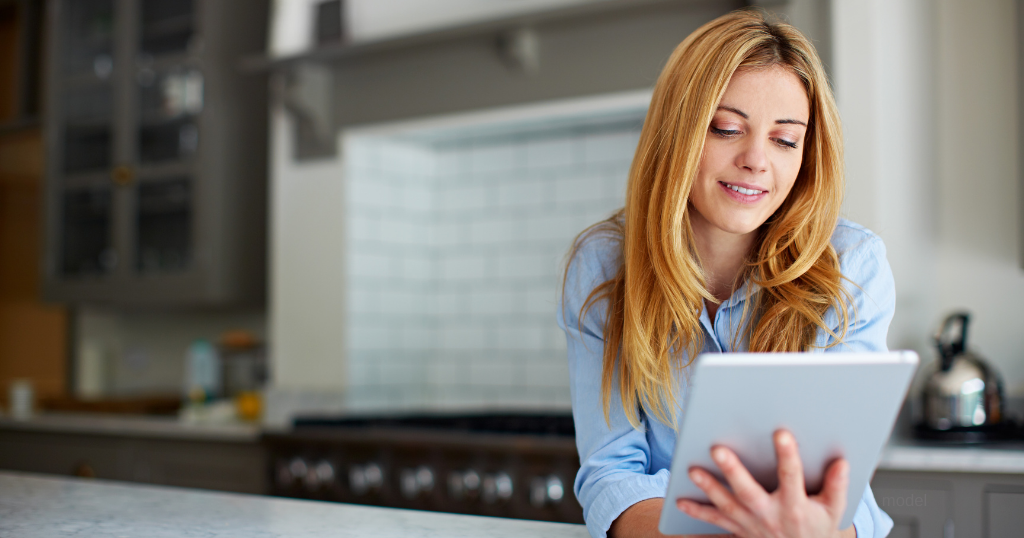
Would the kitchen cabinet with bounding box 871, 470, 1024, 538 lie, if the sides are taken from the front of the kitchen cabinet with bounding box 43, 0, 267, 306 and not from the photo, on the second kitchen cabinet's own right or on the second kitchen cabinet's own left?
on the second kitchen cabinet's own left

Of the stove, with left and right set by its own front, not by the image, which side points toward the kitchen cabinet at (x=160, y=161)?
right

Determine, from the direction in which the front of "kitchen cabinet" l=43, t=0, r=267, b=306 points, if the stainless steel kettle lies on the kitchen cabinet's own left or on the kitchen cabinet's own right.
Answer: on the kitchen cabinet's own left

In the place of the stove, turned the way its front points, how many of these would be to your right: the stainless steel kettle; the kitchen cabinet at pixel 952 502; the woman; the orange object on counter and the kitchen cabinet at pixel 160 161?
2

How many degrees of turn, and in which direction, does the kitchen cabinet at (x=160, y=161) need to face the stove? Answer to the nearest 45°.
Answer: approximately 90° to its left

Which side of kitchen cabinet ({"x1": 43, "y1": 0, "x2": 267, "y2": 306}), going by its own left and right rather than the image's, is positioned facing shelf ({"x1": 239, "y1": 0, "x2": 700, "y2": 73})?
left

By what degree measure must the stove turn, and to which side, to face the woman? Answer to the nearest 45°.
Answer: approximately 45° to its left

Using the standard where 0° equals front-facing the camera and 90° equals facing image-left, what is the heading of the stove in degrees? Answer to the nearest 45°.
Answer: approximately 45°

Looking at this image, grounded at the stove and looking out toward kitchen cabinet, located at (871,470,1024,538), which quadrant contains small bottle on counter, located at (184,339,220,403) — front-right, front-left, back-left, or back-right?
back-left

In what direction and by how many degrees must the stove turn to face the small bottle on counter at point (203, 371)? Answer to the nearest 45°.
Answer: approximately 90° to its right

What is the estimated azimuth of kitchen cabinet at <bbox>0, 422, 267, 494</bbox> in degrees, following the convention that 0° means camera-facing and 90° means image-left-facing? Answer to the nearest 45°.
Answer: approximately 45°
